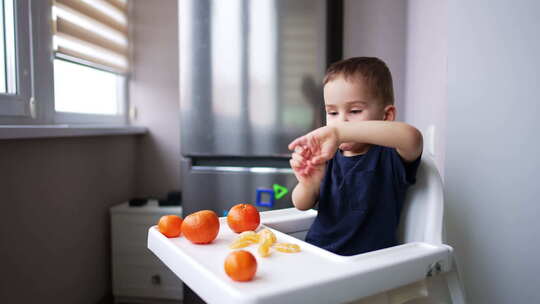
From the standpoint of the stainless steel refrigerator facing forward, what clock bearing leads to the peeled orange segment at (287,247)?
The peeled orange segment is roughly at 12 o'clock from the stainless steel refrigerator.

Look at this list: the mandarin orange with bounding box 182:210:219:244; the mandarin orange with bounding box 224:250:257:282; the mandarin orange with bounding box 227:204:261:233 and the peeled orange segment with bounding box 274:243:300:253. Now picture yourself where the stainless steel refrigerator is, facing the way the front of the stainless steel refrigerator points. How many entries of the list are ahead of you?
4

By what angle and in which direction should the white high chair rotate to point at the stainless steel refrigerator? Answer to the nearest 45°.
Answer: approximately 135° to its right

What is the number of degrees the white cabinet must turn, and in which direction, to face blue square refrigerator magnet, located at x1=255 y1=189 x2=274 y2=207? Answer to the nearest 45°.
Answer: approximately 45° to its left

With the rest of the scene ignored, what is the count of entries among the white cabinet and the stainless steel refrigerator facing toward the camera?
2

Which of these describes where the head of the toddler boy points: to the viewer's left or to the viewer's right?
to the viewer's left

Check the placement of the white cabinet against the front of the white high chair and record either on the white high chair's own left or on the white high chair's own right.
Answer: on the white high chair's own right

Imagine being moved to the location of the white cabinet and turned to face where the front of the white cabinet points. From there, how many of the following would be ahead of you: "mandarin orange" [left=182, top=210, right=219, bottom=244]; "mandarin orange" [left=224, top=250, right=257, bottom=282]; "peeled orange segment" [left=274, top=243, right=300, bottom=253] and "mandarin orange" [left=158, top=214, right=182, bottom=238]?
4
